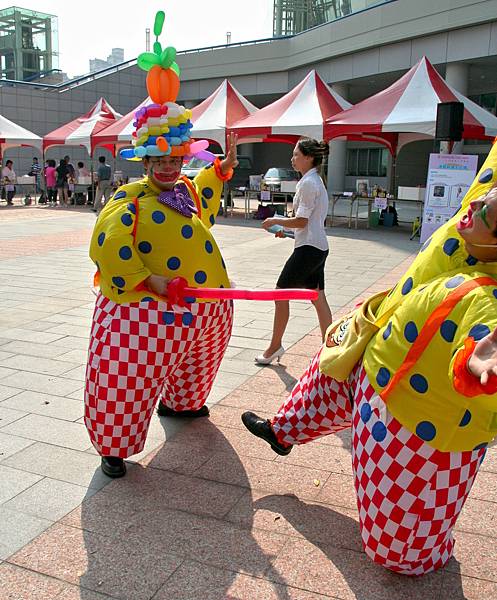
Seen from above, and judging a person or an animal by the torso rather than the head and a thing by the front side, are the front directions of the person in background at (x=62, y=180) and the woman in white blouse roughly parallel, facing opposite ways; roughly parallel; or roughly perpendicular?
roughly perpendicular

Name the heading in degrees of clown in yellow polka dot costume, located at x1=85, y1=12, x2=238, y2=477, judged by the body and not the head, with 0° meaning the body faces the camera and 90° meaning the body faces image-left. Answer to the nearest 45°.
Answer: approximately 315°

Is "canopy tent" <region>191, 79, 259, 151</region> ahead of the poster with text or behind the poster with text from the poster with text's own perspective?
behind

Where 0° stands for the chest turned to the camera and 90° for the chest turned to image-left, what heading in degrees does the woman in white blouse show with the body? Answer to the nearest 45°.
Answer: approximately 90°

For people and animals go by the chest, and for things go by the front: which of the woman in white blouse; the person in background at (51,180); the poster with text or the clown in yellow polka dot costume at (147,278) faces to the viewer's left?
the woman in white blouse

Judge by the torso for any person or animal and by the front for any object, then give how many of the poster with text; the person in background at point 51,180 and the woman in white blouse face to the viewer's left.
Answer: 1

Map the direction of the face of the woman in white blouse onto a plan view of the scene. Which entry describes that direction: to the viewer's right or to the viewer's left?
to the viewer's left

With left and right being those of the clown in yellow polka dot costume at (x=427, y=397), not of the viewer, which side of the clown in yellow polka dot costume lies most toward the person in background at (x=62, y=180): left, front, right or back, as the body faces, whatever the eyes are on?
right
